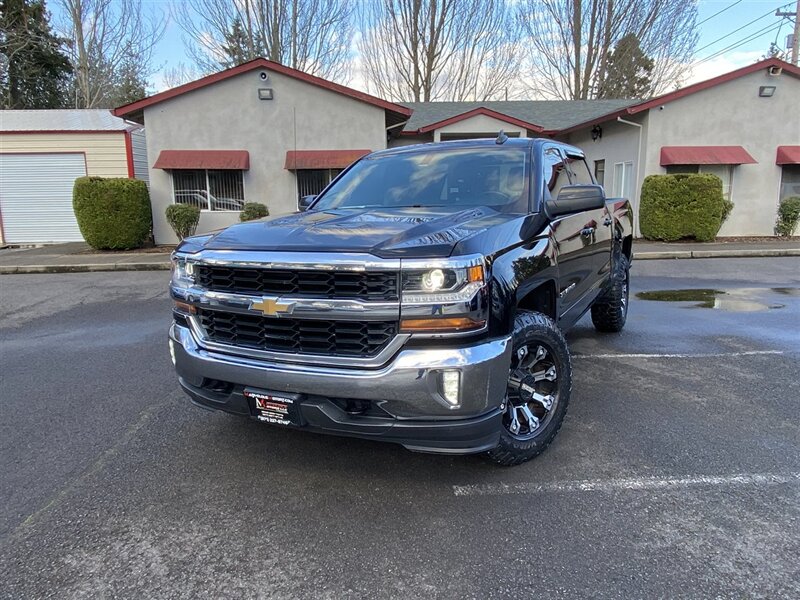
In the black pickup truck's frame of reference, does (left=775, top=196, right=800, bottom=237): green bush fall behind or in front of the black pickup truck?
behind

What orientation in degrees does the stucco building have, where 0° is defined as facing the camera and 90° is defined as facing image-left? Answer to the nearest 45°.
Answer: approximately 0°

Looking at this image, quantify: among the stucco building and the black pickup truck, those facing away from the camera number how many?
0

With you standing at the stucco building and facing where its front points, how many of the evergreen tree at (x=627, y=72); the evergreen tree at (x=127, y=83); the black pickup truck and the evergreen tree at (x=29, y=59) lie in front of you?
1

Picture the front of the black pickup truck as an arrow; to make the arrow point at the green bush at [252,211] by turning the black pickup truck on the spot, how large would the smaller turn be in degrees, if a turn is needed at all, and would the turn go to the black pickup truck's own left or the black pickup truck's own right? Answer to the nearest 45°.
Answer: approximately 135° to the black pickup truck's own right

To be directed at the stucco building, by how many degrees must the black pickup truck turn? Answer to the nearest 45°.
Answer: approximately 135° to its right

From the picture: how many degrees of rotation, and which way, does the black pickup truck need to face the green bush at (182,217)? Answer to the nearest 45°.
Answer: approximately 90° to its right

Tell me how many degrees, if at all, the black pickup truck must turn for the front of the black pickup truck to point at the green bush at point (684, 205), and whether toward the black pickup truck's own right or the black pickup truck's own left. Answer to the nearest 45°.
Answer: approximately 180°

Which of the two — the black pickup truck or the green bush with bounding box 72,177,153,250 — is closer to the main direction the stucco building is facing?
the black pickup truck

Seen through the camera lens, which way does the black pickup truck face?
facing the viewer and to the left of the viewer

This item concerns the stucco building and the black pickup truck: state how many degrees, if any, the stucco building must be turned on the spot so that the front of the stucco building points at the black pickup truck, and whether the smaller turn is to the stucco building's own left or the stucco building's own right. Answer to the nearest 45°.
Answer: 0° — it already faces it
